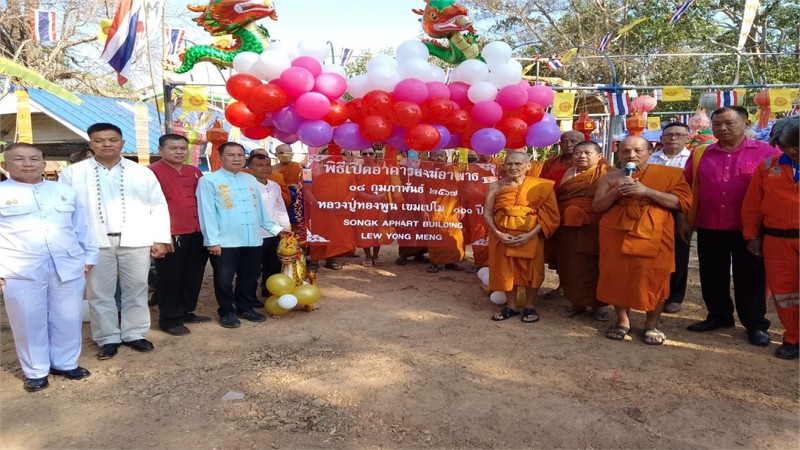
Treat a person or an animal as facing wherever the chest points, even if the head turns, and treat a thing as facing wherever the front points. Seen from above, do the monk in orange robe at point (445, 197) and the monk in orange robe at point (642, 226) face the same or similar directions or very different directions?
same or similar directions

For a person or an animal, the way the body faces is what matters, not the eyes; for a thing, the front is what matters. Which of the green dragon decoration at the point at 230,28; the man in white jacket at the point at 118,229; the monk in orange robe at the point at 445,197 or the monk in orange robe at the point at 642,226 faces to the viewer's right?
the green dragon decoration

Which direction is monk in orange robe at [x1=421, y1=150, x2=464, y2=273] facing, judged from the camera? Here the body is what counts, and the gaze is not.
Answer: toward the camera

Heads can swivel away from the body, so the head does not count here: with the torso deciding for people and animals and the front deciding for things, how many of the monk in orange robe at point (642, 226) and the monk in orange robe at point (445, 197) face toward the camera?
2

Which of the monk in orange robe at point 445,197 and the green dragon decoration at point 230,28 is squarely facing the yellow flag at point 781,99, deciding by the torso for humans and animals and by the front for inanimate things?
the green dragon decoration

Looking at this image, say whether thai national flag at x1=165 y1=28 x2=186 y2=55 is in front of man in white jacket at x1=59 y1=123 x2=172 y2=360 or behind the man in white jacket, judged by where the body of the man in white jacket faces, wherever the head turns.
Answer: behind

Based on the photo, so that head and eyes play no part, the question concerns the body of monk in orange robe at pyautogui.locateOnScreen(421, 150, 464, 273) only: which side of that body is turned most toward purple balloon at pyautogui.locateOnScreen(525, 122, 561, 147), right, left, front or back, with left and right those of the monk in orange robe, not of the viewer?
left

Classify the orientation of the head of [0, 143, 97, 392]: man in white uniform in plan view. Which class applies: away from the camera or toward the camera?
toward the camera

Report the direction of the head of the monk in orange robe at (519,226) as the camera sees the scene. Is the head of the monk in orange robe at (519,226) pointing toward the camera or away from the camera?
toward the camera

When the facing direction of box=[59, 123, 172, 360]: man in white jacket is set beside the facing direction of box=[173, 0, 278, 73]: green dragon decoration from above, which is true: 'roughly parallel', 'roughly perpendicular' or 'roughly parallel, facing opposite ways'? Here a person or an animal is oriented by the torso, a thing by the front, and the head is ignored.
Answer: roughly perpendicular

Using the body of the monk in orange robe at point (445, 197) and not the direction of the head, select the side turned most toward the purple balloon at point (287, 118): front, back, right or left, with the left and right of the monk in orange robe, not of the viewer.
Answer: right

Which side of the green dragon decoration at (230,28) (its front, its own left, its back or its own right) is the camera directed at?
right

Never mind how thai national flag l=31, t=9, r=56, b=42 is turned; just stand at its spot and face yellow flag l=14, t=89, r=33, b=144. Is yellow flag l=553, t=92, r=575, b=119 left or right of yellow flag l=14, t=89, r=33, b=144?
left

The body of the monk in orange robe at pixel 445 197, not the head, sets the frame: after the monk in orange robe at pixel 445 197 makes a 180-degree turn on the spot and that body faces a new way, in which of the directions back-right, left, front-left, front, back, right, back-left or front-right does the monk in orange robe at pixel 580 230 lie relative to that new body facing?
back-right

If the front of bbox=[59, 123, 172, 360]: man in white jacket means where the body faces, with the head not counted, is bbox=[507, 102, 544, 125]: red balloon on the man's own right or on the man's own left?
on the man's own left

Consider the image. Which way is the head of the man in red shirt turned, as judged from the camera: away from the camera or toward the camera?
toward the camera

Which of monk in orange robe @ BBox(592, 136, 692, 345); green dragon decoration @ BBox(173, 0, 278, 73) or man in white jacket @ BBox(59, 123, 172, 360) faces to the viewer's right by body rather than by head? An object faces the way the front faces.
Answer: the green dragon decoration
